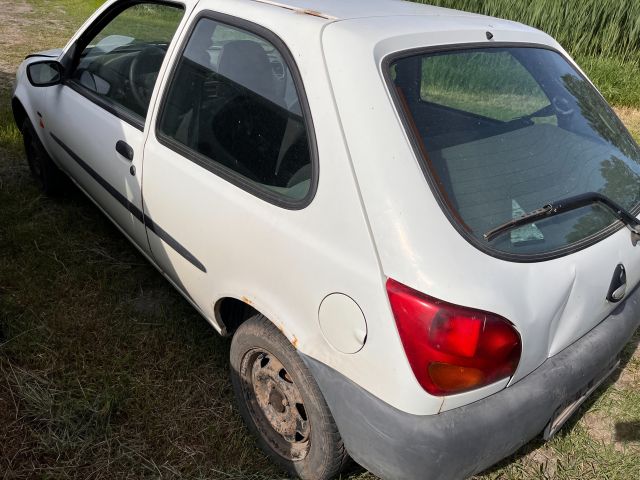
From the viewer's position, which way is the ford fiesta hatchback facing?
facing away from the viewer and to the left of the viewer
